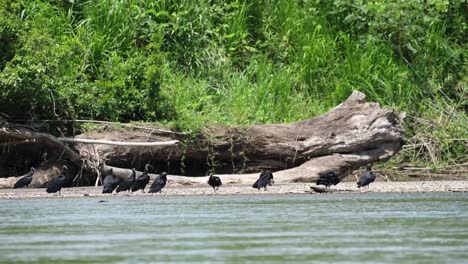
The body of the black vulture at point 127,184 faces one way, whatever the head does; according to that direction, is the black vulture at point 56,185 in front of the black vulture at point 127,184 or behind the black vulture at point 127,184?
behind

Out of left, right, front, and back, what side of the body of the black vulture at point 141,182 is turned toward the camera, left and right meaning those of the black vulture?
right

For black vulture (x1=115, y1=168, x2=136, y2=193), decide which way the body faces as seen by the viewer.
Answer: to the viewer's right

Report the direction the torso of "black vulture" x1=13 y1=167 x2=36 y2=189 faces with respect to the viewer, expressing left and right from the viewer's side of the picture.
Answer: facing to the right of the viewer

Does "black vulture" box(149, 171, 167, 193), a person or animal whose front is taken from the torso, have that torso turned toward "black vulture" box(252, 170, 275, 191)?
yes

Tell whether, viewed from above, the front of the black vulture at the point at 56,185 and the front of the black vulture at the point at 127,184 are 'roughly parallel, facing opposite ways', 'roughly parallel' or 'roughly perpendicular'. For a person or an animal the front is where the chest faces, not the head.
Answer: roughly parallel

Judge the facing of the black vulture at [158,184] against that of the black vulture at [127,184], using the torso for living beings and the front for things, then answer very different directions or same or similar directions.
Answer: same or similar directions
